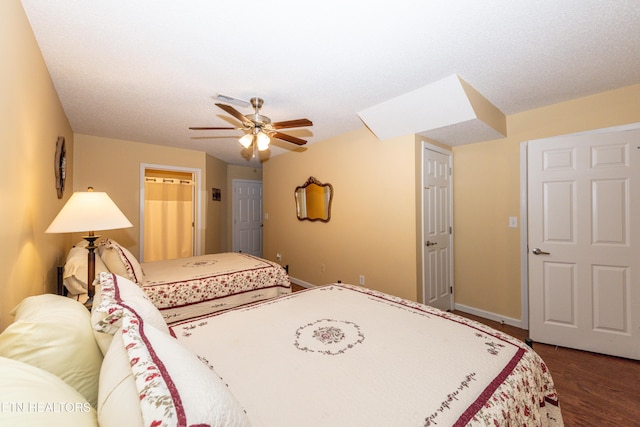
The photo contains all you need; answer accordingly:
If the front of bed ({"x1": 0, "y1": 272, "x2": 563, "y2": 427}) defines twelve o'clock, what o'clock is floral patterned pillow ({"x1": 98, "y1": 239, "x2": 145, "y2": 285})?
The floral patterned pillow is roughly at 9 o'clock from the bed.

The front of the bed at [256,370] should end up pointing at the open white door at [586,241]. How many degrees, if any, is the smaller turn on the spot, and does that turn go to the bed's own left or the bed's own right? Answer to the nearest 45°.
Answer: approximately 45° to the bed's own right

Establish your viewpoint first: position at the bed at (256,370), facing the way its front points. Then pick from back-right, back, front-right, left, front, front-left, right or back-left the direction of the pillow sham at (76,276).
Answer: left

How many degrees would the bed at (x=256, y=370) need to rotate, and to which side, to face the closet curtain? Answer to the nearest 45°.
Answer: approximately 90° to its left

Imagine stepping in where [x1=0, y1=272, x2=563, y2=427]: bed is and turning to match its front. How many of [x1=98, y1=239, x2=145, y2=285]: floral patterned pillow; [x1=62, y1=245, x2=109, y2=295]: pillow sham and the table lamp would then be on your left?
3

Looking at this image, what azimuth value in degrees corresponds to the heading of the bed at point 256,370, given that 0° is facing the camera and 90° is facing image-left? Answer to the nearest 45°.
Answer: approximately 225°

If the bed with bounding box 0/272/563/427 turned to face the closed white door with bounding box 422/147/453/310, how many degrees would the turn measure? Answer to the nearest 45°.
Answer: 0° — it already faces it

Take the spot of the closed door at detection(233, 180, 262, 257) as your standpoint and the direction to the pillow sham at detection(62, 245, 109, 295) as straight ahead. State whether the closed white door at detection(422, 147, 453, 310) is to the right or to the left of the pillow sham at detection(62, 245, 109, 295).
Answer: left

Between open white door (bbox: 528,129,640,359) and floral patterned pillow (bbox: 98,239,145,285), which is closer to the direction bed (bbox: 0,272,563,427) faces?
the open white door

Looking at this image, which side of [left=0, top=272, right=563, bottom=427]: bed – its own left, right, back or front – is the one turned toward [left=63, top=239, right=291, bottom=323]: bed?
left
